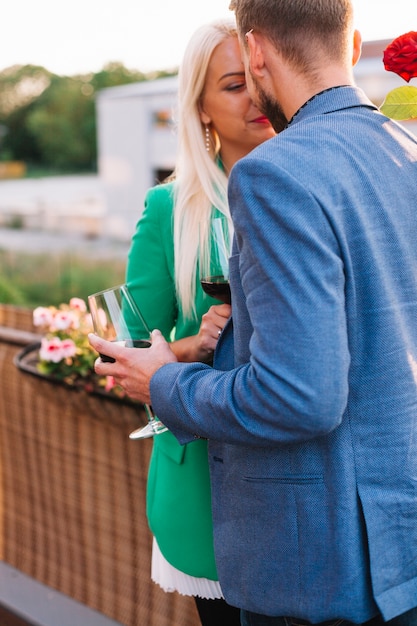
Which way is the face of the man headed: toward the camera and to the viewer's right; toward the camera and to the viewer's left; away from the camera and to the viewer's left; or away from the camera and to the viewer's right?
away from the camera and to the viewer's left

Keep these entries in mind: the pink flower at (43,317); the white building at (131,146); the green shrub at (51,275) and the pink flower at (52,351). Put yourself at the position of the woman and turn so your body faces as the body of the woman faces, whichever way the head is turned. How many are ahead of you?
0

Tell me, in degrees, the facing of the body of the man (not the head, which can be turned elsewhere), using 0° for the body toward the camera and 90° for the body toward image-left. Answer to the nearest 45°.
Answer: approximately 135°

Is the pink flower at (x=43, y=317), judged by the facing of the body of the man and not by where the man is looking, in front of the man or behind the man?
in front

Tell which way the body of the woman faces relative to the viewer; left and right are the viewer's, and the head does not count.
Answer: facing the viewer and to the right of the viewer

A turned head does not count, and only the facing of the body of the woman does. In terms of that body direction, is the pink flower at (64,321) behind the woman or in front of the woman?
behind

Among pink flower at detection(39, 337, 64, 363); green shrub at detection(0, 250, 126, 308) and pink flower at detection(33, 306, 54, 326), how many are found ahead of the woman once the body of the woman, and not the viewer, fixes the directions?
0

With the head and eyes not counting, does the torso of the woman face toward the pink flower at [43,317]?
no

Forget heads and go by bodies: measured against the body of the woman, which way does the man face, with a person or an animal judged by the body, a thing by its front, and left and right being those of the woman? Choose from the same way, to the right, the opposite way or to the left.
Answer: the opposite way

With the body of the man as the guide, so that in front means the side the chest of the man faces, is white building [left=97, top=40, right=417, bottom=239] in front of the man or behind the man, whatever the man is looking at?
in front

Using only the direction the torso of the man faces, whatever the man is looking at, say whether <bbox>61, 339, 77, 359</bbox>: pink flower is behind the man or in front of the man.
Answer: in front
